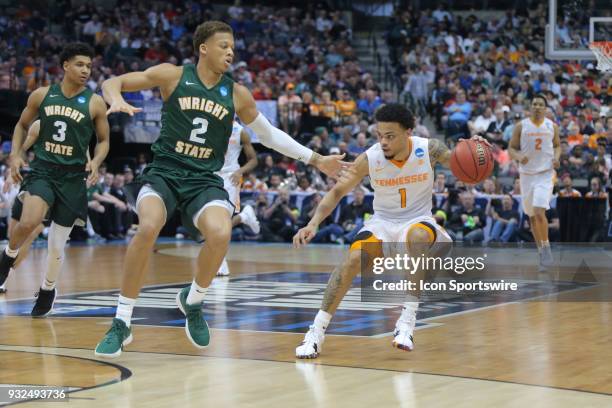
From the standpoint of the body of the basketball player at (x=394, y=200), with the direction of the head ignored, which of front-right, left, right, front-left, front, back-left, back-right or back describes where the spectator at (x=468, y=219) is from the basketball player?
back

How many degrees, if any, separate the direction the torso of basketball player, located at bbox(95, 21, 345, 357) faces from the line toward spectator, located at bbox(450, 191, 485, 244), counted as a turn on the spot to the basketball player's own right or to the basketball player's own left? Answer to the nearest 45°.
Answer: approximately 135° to the basketball player's own left

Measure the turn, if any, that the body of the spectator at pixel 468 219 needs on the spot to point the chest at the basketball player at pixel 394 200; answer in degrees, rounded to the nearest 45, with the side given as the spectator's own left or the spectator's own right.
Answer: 0° — they already face them

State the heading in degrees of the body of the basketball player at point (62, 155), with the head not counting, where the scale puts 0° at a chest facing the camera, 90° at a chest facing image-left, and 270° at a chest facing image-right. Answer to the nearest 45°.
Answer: approximately 0°

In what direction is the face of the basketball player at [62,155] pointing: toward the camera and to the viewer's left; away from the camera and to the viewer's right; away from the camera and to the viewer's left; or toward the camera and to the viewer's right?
toward the camera and to the viewer's right

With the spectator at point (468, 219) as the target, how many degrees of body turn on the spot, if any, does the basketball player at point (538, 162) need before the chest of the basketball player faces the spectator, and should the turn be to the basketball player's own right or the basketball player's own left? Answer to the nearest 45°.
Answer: approximately 180°

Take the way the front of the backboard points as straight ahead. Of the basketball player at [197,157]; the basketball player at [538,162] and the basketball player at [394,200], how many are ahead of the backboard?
3
